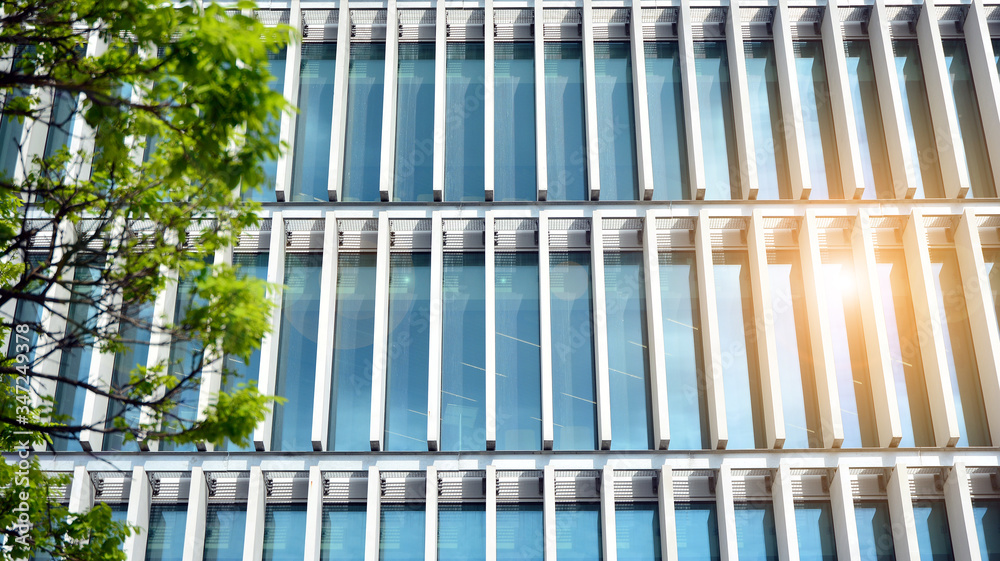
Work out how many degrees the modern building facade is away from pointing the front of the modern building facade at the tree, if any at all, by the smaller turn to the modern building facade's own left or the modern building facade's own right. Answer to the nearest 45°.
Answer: approximately 45° to the modern building facade's own right

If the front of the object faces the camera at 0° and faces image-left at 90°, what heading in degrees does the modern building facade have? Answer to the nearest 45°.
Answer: approximately 0°
